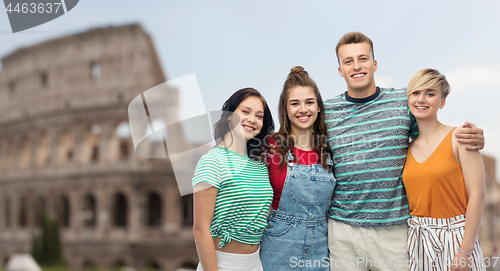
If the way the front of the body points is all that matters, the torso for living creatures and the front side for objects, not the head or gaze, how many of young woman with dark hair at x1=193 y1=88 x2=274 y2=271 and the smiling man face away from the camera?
0

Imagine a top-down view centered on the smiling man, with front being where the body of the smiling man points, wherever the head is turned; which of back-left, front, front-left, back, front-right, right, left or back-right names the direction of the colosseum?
back-right

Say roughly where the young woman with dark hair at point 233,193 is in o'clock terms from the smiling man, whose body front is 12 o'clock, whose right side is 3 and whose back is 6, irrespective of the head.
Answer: The young woman with dark hair is roughly at 2 o'clock from the smiling man.

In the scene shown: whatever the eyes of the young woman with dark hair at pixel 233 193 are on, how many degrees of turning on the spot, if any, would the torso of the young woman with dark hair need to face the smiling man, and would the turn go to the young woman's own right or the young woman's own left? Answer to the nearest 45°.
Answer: approximately 45° to the young woman's own left

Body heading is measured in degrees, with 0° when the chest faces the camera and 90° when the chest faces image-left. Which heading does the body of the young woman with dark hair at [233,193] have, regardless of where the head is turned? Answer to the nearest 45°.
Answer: approximately 315°

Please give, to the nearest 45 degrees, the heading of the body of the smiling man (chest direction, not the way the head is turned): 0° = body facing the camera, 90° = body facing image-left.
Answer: approximately 0°
